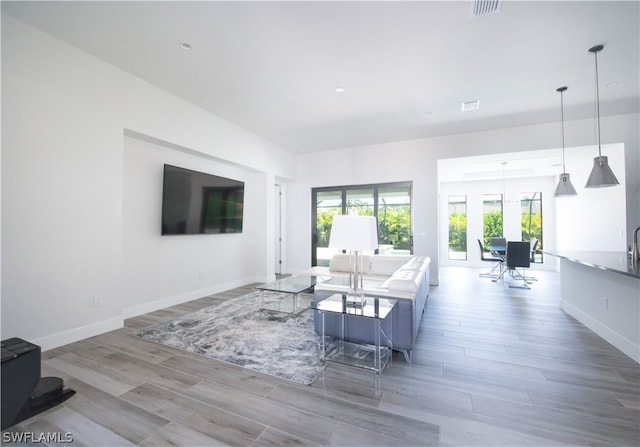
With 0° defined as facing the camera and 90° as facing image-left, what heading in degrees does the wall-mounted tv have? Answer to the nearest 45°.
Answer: approximately 315°

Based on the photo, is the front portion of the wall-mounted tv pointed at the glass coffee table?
yes

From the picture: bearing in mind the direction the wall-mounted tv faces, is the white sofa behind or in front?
in front

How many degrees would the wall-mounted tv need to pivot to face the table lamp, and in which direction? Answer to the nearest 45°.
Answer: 0° — it already faces it

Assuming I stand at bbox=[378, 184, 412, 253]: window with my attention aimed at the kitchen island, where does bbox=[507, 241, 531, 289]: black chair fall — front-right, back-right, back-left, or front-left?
front-left

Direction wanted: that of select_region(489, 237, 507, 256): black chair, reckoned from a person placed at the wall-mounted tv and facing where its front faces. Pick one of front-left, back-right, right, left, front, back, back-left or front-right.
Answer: front-left

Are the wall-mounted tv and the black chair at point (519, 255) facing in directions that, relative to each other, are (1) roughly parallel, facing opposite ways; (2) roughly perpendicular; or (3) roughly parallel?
roughly perpendicular

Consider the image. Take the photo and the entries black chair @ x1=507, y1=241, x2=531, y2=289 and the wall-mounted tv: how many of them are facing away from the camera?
1

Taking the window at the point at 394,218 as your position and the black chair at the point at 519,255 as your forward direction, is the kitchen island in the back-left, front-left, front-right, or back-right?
front-right

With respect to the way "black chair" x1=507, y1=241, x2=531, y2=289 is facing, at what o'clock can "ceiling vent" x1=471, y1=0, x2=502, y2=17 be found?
The ceiling vent is roughly at 6 o'clock from the black chair.

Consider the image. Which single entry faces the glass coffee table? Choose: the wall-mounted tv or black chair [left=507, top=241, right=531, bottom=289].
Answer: the wall-mounted tv

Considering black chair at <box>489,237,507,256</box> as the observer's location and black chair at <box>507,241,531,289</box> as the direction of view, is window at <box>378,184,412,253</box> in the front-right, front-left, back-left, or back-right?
front-right

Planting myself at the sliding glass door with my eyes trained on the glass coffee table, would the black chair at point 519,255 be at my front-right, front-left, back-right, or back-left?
back-left

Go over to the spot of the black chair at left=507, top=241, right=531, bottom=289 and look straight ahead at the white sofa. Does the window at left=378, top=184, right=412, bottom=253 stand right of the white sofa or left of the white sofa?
right

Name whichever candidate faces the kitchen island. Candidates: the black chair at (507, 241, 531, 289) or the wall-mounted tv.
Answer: the wall-mounted tv

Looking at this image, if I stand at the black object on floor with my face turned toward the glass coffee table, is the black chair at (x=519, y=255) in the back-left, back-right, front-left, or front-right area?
front-right

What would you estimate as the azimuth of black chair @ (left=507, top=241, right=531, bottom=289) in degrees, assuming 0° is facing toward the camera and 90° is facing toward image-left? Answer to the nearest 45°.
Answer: approximately 180°

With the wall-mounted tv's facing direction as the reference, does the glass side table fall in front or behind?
in front
